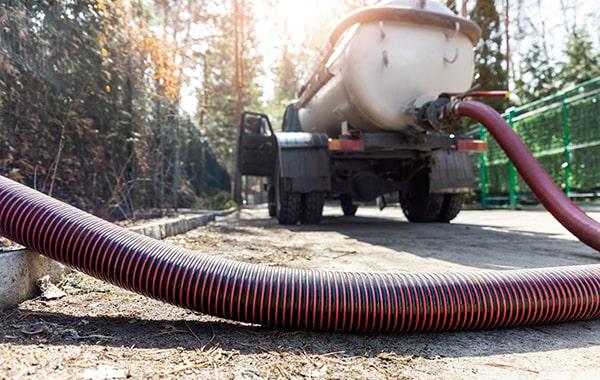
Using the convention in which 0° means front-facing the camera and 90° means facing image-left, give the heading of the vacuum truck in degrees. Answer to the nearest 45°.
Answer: approximately 135°

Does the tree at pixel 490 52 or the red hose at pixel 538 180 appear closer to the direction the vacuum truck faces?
the tree

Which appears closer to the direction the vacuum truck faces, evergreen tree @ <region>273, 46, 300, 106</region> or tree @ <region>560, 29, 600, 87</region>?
the evergreen tree

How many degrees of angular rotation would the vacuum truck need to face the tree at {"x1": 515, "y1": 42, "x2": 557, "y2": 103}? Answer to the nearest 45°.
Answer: approximately 90° to its right

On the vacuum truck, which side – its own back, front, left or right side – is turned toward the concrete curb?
back

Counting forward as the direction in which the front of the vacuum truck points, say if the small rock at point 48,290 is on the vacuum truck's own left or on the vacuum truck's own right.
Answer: on the vacuum truck's own left

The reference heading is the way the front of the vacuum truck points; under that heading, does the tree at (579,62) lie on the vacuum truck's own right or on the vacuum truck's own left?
on the vacuum truck's own right

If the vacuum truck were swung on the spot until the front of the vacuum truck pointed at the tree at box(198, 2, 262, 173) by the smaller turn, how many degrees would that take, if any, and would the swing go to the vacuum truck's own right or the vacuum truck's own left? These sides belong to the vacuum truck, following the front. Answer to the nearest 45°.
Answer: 0° — it already faces it
